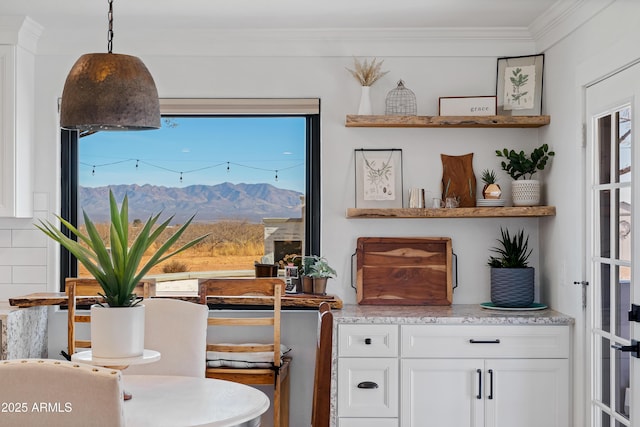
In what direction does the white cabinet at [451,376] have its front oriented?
toward the camera

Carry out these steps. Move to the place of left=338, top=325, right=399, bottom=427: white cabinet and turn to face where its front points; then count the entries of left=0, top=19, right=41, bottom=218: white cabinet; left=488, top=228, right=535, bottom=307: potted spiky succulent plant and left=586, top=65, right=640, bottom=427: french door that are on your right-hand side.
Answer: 1

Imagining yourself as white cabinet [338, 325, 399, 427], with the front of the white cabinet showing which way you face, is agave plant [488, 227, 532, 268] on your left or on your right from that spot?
on your left

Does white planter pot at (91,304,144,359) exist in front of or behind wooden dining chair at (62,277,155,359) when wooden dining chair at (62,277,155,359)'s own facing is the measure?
behind

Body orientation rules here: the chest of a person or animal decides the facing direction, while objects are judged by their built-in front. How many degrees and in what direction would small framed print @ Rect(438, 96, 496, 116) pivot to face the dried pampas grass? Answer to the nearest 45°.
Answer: approximately 90° to its right

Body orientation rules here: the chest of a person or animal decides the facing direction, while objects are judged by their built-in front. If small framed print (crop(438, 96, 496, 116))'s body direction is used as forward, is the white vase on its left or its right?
on its right

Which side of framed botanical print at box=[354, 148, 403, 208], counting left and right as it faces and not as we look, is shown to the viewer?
front

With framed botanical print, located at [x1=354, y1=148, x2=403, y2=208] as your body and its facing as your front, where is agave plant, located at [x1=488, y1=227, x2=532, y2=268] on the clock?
The agave plant is roughly at 9 o'clock from the framed botanical print.

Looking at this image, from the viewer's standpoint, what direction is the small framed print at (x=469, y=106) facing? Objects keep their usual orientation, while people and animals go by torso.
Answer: toward the camera

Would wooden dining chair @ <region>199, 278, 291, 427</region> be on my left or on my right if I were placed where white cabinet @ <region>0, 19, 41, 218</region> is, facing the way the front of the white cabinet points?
on my left
